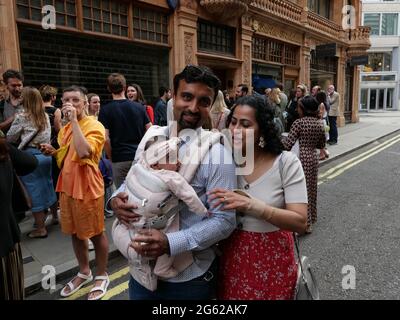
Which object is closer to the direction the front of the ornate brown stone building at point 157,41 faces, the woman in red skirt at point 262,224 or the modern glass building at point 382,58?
the woman in red skirt

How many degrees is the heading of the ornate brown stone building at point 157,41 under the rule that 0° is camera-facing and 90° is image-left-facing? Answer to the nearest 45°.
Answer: approximately 315°

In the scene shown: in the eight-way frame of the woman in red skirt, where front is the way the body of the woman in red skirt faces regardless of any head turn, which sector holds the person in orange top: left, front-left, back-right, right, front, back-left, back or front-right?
right

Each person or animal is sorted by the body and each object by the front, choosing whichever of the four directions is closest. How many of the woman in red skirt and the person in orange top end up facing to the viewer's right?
0

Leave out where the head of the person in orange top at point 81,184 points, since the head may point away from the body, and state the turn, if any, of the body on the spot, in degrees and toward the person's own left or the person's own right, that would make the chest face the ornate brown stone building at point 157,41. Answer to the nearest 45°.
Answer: approximately 135° to the person's own right

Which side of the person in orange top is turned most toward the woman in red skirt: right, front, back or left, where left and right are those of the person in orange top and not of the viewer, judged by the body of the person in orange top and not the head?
left

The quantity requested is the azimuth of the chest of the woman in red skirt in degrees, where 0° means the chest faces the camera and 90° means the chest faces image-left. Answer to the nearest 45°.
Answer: approximately 45°

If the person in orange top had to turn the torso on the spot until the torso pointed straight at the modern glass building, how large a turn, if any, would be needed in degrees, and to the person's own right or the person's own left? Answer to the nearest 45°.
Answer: approximately 180°

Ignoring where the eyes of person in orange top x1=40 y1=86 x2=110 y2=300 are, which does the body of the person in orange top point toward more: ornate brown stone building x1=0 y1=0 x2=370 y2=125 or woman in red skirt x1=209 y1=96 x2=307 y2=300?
the woman in red skirt

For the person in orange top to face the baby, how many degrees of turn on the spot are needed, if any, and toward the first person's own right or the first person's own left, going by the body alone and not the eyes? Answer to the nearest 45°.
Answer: approximately 45° to the first person's own left

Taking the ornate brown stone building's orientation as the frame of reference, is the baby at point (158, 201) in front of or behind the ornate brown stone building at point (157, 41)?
in front

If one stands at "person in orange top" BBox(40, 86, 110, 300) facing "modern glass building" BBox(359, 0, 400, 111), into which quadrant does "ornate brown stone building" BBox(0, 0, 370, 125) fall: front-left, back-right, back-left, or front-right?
front-left
